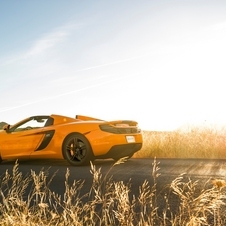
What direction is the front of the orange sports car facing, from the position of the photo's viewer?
facing away from the viewer and to the left of the viewer
